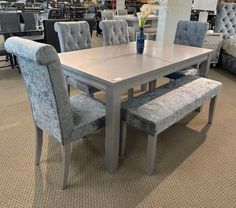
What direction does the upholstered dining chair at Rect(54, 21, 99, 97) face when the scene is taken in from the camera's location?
facing the viewer and to the right of the viewer

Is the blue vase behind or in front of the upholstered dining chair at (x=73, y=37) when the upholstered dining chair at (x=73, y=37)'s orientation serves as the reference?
in front

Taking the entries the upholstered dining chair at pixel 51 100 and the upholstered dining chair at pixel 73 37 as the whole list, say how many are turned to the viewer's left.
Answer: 0

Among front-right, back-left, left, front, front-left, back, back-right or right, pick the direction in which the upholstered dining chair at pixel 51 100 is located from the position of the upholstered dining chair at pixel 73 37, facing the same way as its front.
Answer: front-right

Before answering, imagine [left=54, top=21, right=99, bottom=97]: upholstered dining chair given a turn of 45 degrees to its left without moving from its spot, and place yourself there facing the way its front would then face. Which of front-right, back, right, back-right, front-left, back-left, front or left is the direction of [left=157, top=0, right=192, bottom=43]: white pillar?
front-left

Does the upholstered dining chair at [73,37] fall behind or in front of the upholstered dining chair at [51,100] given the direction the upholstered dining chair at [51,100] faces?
in front

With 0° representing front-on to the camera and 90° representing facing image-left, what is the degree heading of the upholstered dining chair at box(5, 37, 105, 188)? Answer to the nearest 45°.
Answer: approximately 225°

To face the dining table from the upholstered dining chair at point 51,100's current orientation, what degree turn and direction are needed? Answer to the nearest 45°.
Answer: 0° — it already faces it

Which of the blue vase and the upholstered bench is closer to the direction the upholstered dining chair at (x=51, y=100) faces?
the blue vase

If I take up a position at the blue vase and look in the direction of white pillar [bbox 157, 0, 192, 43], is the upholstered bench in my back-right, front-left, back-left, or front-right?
back-right

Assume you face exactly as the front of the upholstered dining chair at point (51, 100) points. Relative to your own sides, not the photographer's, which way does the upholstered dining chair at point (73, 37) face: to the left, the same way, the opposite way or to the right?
to the right

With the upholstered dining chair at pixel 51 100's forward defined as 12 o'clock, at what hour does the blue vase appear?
The blue vase is roughly at 12 o'clock from the upholstered dining chair.

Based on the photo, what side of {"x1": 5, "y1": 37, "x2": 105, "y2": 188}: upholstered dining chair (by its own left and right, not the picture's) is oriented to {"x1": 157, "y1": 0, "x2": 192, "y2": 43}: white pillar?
front

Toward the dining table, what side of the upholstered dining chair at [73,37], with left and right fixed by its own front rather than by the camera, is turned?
front
